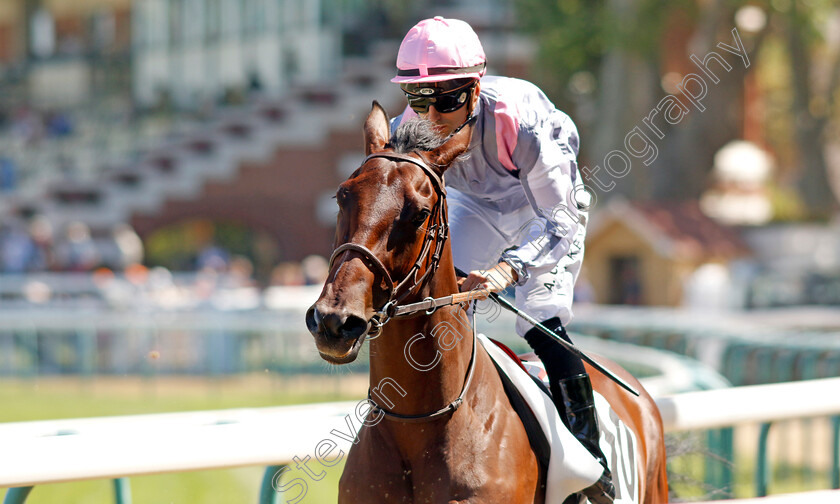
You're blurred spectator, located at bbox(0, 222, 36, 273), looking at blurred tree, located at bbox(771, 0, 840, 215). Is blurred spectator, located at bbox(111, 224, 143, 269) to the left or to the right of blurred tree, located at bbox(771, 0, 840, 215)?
right

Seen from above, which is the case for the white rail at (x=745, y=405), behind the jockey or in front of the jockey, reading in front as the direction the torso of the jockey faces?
behind

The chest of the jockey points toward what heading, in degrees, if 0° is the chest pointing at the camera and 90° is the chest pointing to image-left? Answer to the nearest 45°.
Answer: approximately 45°

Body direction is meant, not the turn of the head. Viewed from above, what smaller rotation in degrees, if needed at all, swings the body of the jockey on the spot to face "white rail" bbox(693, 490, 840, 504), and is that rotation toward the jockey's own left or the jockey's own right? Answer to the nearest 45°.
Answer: approximately 90° to the jockey's own left

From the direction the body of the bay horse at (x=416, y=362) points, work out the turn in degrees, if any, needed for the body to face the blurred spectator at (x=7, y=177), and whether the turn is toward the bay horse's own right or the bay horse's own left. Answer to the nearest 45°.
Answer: approximately 90° to the bay horse's own right

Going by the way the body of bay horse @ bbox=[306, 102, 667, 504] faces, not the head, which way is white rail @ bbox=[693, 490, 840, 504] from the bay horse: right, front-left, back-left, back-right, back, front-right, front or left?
back-left

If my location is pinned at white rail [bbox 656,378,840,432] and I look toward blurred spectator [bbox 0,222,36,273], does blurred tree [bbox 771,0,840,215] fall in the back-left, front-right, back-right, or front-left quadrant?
front-right

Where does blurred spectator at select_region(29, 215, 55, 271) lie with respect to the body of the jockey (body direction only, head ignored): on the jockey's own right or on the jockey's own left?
on the jockey's own right

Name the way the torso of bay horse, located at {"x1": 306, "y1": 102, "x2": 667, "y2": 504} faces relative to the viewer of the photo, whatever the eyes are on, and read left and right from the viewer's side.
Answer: facing the viewer and to the left of the viewer

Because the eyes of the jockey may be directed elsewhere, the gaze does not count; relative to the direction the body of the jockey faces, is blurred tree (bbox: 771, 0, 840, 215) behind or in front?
behind

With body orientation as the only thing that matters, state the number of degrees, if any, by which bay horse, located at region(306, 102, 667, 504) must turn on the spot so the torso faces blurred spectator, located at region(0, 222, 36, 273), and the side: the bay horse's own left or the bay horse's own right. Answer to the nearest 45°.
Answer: approximately 90° to the bay horse's own right

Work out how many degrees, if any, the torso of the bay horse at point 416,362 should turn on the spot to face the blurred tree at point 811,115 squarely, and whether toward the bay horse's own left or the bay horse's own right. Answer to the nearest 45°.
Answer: approximately 135° to the bay horse's own right

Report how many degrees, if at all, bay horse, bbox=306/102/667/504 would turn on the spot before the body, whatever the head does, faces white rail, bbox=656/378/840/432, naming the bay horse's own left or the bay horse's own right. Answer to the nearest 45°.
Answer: approximately 180°
